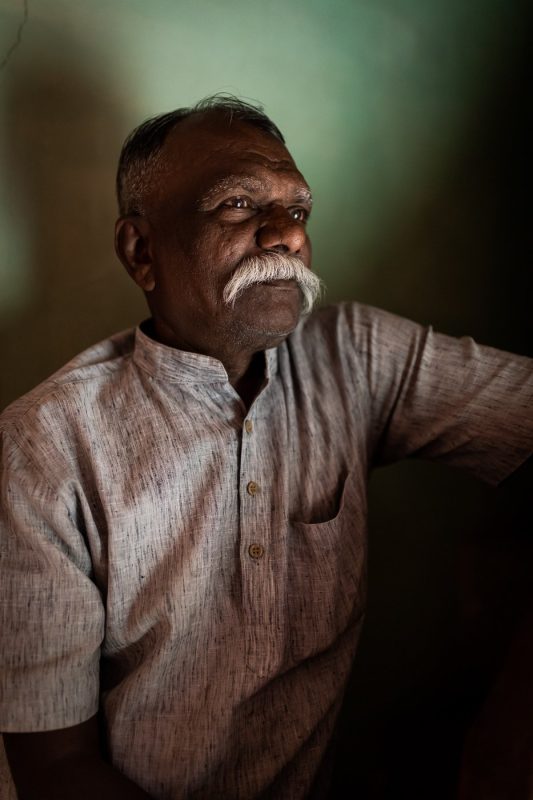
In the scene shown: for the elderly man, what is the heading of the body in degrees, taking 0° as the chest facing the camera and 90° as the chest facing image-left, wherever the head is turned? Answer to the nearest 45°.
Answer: approximately 315°

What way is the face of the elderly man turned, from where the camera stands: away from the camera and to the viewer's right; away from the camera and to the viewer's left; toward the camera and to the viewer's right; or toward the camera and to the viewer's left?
toward the camera and to the viewer's right
